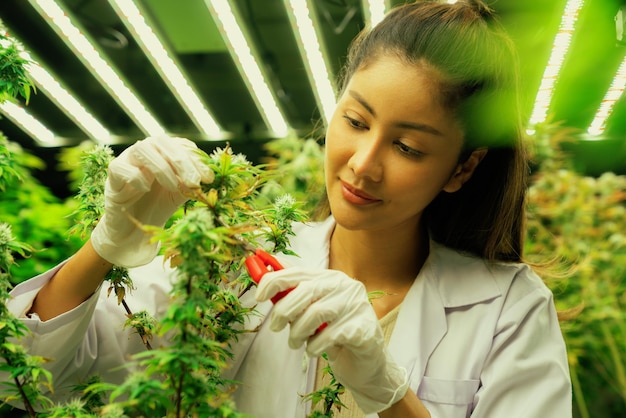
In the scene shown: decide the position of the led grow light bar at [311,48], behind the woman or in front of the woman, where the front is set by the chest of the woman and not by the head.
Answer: behind

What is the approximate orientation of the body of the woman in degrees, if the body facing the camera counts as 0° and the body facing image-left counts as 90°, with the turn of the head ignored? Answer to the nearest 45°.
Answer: approximately 45°

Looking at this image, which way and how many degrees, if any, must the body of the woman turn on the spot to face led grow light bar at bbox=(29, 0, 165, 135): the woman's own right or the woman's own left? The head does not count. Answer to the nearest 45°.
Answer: approximately 90° to the woman's own right

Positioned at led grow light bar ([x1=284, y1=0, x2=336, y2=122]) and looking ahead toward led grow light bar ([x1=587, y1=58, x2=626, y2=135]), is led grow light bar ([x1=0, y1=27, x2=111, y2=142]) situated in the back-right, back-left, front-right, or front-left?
back-right

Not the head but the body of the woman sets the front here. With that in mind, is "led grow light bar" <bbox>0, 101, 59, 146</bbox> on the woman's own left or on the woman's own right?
on the woman's own right

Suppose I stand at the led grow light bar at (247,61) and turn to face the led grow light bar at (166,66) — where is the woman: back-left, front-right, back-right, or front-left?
back-left

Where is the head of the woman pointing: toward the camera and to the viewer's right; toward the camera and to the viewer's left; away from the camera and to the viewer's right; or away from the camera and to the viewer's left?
toward the camera and to the viewer's left

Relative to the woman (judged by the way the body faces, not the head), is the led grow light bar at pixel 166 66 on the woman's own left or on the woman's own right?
on the woman's own right

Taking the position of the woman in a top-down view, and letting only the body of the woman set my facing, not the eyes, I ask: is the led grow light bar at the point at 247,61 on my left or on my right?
on my right
